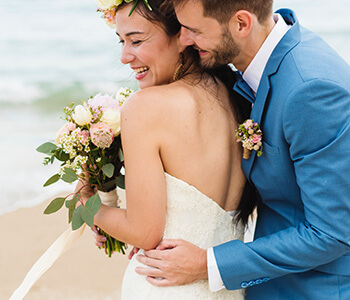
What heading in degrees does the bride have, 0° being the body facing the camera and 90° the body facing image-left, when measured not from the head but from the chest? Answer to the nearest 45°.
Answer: approximately 135°

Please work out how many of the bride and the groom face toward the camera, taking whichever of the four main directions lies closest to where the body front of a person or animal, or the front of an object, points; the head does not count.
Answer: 0

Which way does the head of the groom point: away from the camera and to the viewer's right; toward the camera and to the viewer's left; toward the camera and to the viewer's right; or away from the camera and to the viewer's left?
toward the camera and to the viewer's left

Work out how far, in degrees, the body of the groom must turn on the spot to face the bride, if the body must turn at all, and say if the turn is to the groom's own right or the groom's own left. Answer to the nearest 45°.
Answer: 0° — they already face them

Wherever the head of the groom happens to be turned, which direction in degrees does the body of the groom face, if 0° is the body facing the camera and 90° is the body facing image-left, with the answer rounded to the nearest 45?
approximately 90°
